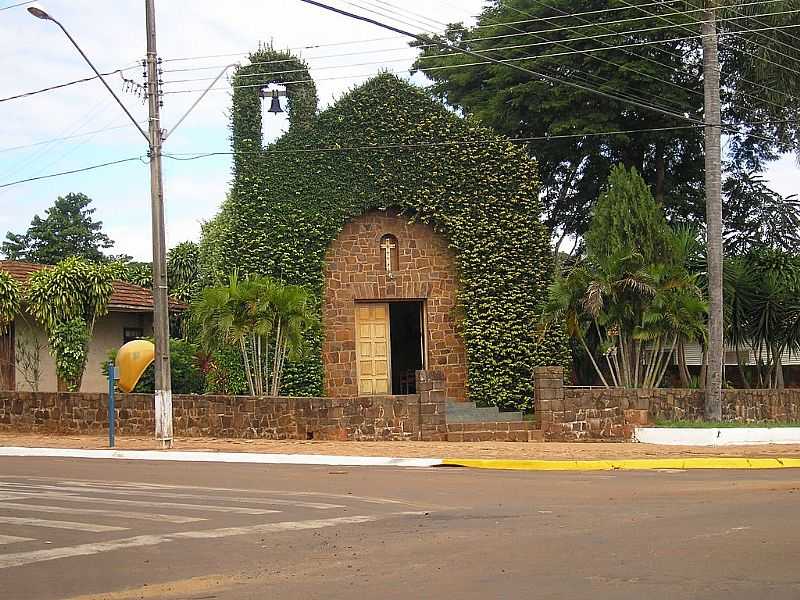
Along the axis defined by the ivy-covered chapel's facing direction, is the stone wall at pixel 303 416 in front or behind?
in front

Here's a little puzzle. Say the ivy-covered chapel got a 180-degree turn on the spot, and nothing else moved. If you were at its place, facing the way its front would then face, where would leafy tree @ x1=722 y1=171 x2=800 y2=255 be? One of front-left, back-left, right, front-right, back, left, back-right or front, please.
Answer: front-right

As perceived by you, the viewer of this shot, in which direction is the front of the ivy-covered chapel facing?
facing the viewer

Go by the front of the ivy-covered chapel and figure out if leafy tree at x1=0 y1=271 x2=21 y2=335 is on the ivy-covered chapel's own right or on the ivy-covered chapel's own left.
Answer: on the ivy-covered chapel's own right

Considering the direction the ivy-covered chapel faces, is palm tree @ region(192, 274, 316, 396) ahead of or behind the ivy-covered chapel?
ahead

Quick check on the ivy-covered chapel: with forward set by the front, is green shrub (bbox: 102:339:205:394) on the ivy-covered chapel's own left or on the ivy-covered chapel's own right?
on the ivy-covered chapel's own right

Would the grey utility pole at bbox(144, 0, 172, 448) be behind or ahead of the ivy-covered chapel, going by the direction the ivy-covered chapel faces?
ahead

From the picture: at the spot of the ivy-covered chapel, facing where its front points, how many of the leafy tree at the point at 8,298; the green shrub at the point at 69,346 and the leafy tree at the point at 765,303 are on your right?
2

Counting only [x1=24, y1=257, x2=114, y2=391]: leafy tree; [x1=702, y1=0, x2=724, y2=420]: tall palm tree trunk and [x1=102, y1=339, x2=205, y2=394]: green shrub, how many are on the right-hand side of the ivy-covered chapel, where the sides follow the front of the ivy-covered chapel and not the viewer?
2

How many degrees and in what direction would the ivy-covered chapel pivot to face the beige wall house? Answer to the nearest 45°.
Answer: approximately 90° to its right

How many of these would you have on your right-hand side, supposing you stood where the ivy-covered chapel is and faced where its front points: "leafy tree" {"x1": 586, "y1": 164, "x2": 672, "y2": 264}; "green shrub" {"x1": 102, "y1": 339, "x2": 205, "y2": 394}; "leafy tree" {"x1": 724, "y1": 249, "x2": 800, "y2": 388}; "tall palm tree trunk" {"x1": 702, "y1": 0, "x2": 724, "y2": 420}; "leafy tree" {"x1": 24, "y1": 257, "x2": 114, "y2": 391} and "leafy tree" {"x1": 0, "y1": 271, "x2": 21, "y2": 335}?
3

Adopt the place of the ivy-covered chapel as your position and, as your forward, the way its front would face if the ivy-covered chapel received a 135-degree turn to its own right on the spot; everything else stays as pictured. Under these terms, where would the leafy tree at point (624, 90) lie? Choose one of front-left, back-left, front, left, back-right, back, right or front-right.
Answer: right
